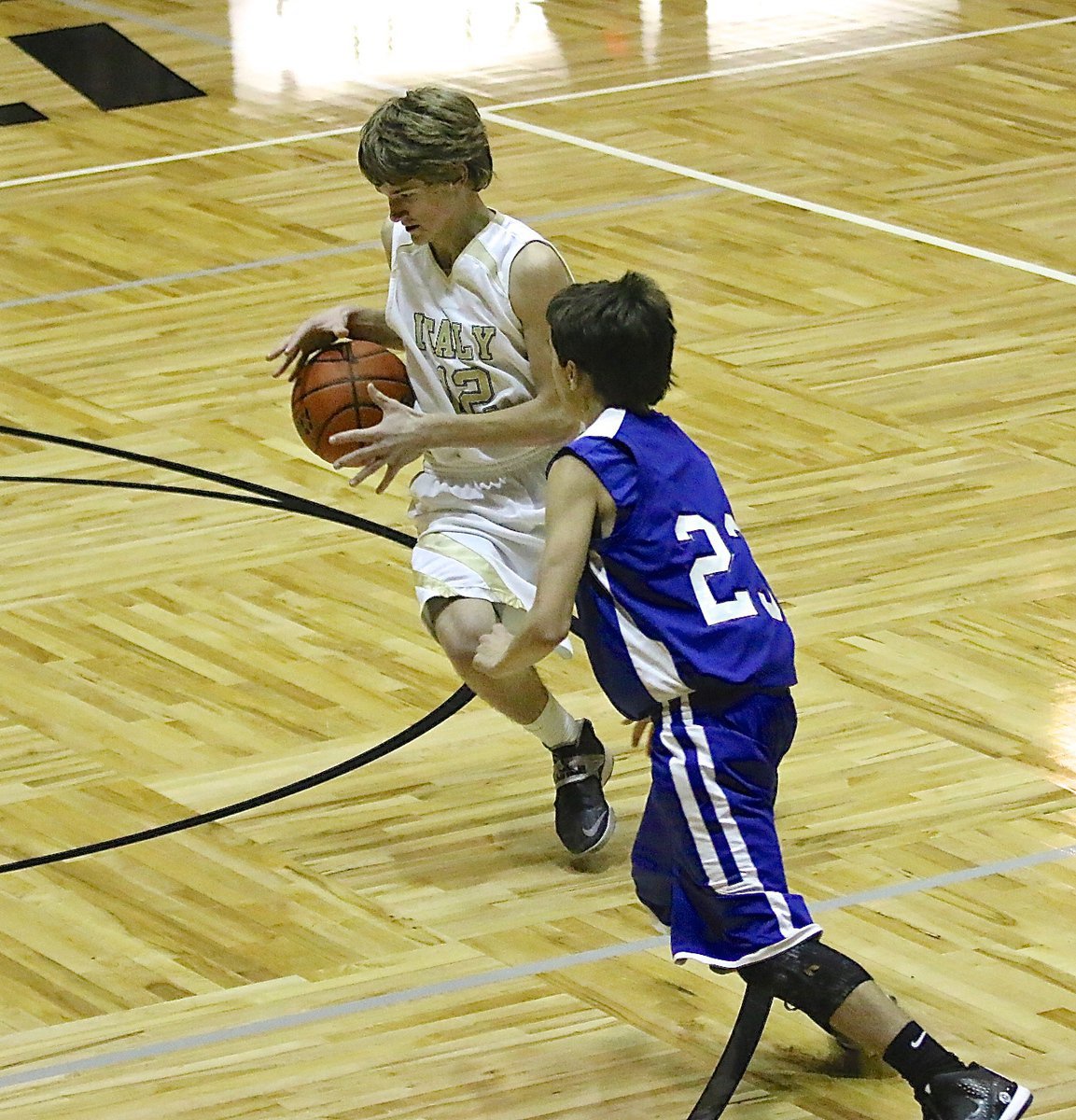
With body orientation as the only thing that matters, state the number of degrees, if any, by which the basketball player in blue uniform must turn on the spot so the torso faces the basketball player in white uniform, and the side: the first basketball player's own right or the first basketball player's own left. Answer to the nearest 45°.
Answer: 0° — they already face them

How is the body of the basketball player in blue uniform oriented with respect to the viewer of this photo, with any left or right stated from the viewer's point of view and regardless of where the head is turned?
facing away from the viewer and to the left of the viewer

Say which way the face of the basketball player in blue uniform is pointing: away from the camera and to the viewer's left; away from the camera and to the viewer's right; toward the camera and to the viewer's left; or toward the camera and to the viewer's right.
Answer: away from the camera and to the viewer's left

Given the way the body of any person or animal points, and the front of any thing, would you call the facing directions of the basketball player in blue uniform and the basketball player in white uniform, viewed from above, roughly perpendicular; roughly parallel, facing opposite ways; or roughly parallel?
roughly perpendicular

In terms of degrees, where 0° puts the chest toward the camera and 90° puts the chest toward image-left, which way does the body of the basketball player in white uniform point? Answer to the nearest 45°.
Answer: approximately 45°

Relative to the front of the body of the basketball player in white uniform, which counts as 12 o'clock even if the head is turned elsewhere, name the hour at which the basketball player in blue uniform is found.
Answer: The basketball player in blue uniform is roughly at 10 o'clock from the basketball player in white uniform.
